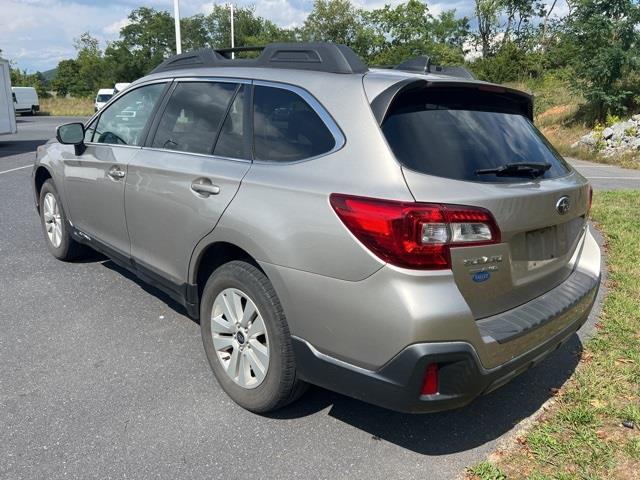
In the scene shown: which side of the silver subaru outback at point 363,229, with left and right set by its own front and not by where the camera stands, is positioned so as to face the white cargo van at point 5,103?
front

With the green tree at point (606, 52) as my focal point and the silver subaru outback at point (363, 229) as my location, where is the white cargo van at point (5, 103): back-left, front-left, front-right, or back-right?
front-left

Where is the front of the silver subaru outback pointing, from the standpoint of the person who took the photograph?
facing away from the viewer and to the left of the viewer

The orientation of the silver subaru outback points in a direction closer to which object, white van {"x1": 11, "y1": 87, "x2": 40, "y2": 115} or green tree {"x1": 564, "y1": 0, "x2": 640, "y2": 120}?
the white van

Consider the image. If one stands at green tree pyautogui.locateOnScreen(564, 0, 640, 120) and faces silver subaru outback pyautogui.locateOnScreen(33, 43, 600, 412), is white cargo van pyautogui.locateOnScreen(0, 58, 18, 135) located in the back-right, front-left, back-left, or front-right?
front-right

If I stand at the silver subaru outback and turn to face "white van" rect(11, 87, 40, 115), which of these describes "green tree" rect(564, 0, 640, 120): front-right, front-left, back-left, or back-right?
front-right
